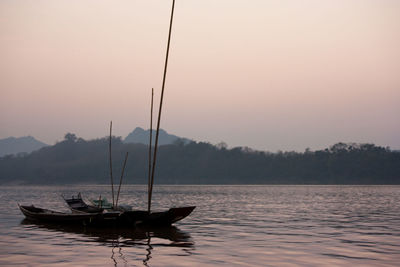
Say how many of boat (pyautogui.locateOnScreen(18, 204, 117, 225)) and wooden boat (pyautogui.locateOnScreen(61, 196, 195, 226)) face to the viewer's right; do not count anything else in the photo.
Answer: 1

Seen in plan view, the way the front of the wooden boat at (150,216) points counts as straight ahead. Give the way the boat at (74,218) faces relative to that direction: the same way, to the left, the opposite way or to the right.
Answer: the opposite way

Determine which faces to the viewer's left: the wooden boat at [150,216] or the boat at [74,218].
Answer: the boat

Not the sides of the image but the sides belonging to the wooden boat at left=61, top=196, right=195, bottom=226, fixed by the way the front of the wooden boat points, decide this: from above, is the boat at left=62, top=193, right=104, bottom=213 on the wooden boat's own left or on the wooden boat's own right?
on the wooden boat's own left

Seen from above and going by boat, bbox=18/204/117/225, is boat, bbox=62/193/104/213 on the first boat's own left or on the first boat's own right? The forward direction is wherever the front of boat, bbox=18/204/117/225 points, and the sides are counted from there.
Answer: on the first boat's own right

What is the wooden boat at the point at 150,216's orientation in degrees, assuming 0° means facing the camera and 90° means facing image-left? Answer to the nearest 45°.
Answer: approximately 270°

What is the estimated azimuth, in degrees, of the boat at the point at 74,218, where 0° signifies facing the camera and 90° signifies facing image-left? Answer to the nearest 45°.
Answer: approximately 90°
